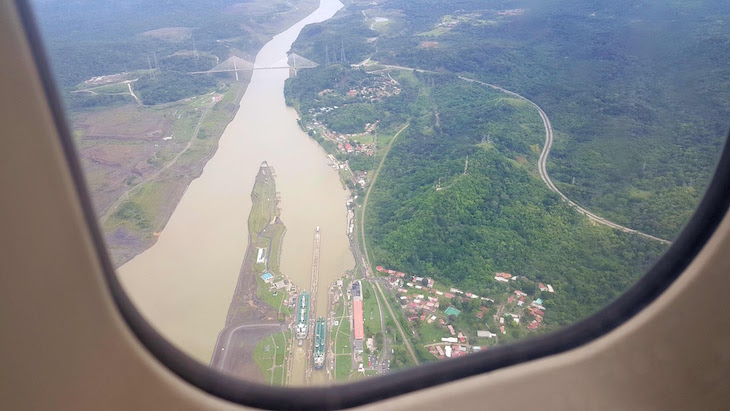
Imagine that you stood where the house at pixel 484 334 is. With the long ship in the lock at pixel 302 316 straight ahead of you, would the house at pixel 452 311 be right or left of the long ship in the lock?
right

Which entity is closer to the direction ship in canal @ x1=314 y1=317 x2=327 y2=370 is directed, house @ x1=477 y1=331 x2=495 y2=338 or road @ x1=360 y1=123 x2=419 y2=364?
the road

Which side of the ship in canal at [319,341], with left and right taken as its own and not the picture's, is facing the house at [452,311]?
right

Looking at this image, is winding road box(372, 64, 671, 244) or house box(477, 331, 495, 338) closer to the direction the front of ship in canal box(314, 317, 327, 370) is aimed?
the winding road

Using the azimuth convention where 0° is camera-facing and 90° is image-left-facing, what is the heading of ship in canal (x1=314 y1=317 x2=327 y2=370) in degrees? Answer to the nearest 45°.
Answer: approximately 180°

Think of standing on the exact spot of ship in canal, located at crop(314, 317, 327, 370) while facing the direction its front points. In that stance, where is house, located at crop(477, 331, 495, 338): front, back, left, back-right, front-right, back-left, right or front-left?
back-right

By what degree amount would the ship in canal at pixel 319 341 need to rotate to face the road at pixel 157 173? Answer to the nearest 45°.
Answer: approximately 45° to its left

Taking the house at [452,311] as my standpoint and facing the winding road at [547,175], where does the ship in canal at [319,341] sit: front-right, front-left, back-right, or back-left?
back-left
